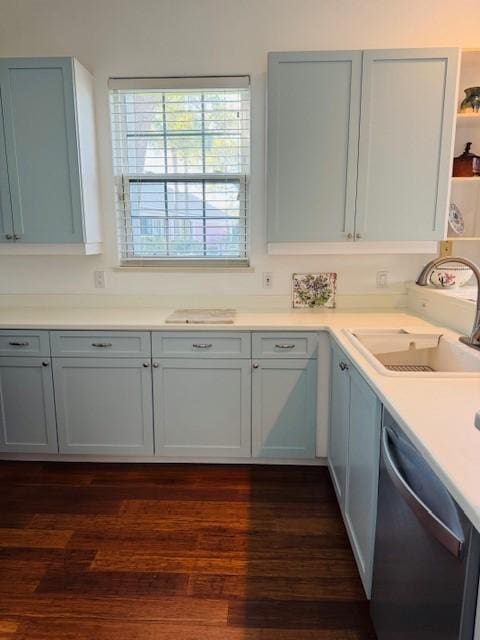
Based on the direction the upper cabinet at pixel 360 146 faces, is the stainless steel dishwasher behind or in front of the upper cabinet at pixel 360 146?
in front

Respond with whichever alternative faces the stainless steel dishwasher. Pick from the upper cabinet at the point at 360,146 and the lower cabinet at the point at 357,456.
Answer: the upper cabinet

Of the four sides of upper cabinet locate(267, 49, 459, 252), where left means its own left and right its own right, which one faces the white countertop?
front

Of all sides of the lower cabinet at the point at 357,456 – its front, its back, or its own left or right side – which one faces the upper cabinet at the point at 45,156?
front

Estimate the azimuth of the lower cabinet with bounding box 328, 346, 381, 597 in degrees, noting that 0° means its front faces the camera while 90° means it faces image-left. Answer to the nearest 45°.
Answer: approximately 90°

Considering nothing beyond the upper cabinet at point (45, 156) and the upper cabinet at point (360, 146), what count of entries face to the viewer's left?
0

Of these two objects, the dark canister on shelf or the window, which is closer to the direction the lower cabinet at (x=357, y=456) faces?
the window

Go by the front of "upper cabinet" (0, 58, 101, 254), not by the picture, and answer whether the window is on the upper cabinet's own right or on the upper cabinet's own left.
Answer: on the upper cabinet's own left

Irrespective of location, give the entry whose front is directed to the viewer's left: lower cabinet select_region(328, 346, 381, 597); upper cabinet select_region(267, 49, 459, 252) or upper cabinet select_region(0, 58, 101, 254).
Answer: the lower cabinet

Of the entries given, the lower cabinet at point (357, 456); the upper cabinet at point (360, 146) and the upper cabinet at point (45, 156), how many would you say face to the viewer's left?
1

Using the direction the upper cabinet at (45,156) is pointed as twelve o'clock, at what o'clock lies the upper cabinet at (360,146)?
the upper cabinet at (360,146) is roughly at 10 o'clock from the upper cabinet at (45,156).

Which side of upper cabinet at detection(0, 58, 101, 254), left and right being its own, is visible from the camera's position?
front

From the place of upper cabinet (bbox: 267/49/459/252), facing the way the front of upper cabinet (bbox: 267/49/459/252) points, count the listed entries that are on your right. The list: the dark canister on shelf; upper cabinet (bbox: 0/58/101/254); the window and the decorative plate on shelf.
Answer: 2

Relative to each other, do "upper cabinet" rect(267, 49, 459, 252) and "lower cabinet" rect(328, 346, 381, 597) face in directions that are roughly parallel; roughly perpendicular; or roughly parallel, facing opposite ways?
roughly perpendicular
